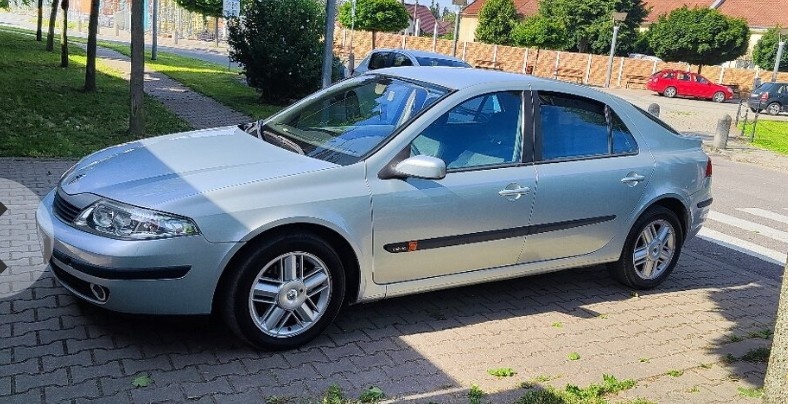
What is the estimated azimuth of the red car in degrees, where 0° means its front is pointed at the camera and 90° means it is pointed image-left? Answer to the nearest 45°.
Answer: approximately 270°

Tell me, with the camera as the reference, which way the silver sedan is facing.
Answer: facing the viewer and to the left of the viewer

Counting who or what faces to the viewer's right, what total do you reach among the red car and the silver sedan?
1

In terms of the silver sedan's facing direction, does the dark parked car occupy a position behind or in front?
behind

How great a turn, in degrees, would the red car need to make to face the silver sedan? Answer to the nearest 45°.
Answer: approximately 90° to its right

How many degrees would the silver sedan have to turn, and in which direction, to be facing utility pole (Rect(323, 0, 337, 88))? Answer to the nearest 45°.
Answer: approximately 135° to its right

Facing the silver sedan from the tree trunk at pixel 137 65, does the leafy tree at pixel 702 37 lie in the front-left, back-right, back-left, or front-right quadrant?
back-left

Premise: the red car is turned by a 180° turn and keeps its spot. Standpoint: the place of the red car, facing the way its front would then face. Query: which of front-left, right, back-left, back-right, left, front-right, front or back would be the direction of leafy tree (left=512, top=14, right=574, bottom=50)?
front-right

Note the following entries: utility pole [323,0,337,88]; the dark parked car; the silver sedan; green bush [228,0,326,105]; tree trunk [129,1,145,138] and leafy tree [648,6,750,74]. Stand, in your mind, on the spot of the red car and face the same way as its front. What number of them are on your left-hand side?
1

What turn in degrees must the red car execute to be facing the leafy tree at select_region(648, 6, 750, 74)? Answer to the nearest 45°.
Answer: approximately 90° to its left

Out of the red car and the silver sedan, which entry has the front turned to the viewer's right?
the red car
